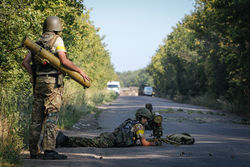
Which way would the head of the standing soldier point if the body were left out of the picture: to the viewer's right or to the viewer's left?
to the viewer's right

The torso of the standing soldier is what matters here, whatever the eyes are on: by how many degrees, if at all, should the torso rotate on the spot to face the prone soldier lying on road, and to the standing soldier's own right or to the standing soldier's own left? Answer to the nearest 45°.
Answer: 0° — they already face them

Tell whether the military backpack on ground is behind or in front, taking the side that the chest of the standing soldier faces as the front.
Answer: in front

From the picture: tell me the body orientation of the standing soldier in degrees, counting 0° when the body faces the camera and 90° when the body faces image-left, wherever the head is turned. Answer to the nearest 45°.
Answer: approximately 225°
